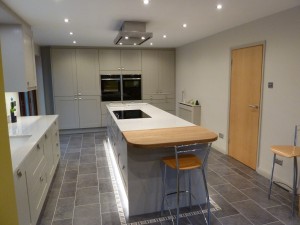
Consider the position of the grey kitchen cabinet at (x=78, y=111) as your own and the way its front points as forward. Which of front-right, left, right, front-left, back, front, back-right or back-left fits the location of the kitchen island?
front

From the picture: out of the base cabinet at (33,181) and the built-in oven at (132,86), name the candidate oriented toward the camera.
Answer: the built-in oven

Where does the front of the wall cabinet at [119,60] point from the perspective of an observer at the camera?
facing the viewer

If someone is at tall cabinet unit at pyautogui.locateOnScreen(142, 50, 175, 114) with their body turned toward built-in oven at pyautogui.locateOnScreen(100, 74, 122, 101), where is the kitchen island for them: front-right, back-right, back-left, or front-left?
front-left

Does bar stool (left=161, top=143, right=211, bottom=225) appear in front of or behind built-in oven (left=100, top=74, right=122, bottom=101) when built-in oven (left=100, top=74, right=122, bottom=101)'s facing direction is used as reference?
in front

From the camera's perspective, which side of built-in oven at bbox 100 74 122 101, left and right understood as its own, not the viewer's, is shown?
front

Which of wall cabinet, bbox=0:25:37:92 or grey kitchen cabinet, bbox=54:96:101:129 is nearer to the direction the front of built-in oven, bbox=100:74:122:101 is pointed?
the wall cabinet

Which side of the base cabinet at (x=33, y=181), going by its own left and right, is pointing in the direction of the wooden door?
front

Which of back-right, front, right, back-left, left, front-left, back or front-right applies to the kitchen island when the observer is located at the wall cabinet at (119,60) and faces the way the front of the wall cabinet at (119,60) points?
front

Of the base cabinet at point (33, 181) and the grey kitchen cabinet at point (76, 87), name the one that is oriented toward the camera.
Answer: the grey kitchen cabinet

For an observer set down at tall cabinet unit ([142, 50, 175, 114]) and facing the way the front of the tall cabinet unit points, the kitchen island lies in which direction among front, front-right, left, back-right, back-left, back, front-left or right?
front

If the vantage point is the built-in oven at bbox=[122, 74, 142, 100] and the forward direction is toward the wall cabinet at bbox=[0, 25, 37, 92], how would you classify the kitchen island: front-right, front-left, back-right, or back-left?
front-left

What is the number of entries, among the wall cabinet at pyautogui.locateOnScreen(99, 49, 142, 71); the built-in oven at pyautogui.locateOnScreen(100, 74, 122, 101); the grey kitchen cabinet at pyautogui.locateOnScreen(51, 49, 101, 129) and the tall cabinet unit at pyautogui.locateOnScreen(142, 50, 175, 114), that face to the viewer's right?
0

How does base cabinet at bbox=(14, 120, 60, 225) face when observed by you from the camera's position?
facing to the right of the viewer

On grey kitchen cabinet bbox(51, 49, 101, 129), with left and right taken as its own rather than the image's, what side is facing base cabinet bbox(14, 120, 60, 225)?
front

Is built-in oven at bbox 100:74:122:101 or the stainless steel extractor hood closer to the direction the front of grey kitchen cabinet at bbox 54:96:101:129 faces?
the stainless steel extractor hood

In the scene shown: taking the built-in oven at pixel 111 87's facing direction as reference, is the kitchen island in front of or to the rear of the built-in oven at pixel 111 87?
in front
